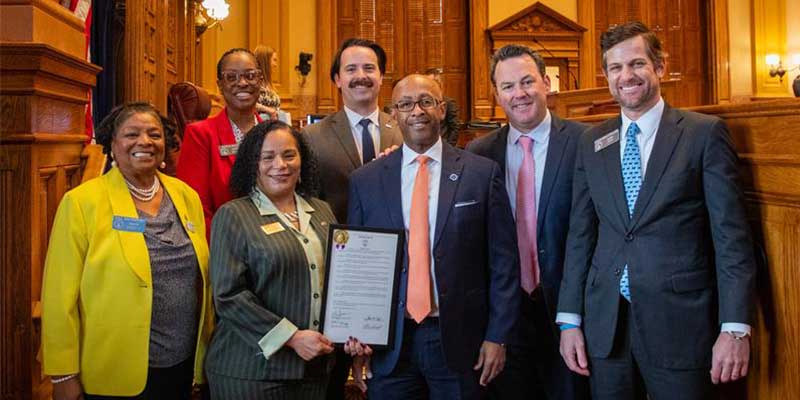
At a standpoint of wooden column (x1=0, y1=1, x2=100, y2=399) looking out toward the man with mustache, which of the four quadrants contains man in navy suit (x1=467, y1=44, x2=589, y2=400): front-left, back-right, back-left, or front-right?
front-right

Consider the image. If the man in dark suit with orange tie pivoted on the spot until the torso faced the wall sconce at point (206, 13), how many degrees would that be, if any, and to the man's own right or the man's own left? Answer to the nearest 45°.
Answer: approximately 135° to the man's own right

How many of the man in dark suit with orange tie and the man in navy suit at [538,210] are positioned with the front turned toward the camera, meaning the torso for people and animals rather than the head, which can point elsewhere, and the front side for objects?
2

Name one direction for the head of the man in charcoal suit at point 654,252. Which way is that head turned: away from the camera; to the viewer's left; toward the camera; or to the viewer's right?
toward the camera

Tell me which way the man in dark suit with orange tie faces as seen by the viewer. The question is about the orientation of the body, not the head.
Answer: toward the camera

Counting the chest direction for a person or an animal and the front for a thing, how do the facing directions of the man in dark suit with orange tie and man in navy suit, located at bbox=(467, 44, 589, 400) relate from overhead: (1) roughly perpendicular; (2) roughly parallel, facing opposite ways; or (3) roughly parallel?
roughly parallel

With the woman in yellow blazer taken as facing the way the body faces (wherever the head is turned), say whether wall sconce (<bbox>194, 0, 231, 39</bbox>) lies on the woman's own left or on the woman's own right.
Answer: on the woman's own left

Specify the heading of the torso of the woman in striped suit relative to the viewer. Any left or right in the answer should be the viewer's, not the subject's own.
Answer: facing the viewer and to the right of the viewer

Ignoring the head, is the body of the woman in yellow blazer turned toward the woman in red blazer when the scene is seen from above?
no

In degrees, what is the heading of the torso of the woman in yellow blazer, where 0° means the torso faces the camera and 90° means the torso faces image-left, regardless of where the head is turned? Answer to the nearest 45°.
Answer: approximately 315°

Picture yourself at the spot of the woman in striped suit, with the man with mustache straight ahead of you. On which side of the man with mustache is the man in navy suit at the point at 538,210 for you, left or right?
right

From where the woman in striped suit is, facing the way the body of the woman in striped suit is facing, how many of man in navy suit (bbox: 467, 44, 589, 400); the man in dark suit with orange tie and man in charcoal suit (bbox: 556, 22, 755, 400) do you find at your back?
0

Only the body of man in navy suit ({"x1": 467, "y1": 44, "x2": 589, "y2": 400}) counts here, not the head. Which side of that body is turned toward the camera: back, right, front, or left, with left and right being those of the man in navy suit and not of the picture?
front
